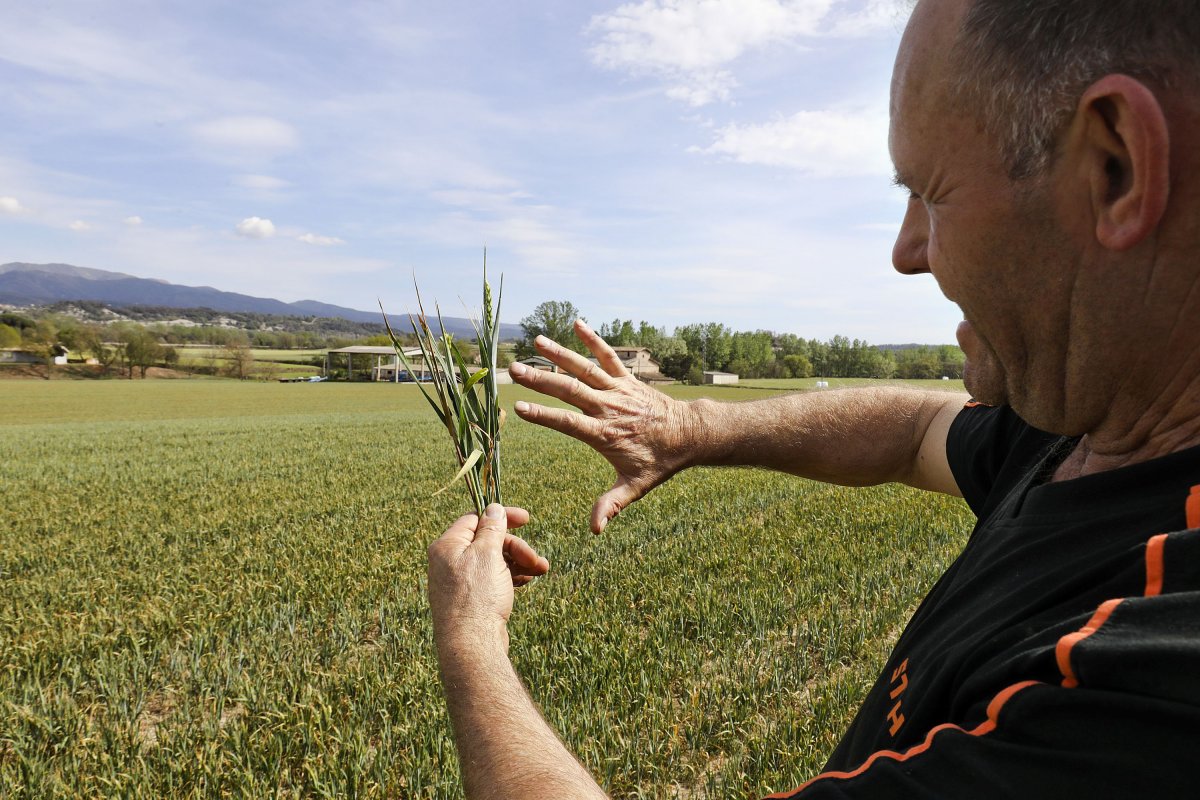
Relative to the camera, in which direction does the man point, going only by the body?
to the viewer's left

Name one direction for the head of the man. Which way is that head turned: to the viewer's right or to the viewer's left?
to the viewer's left
